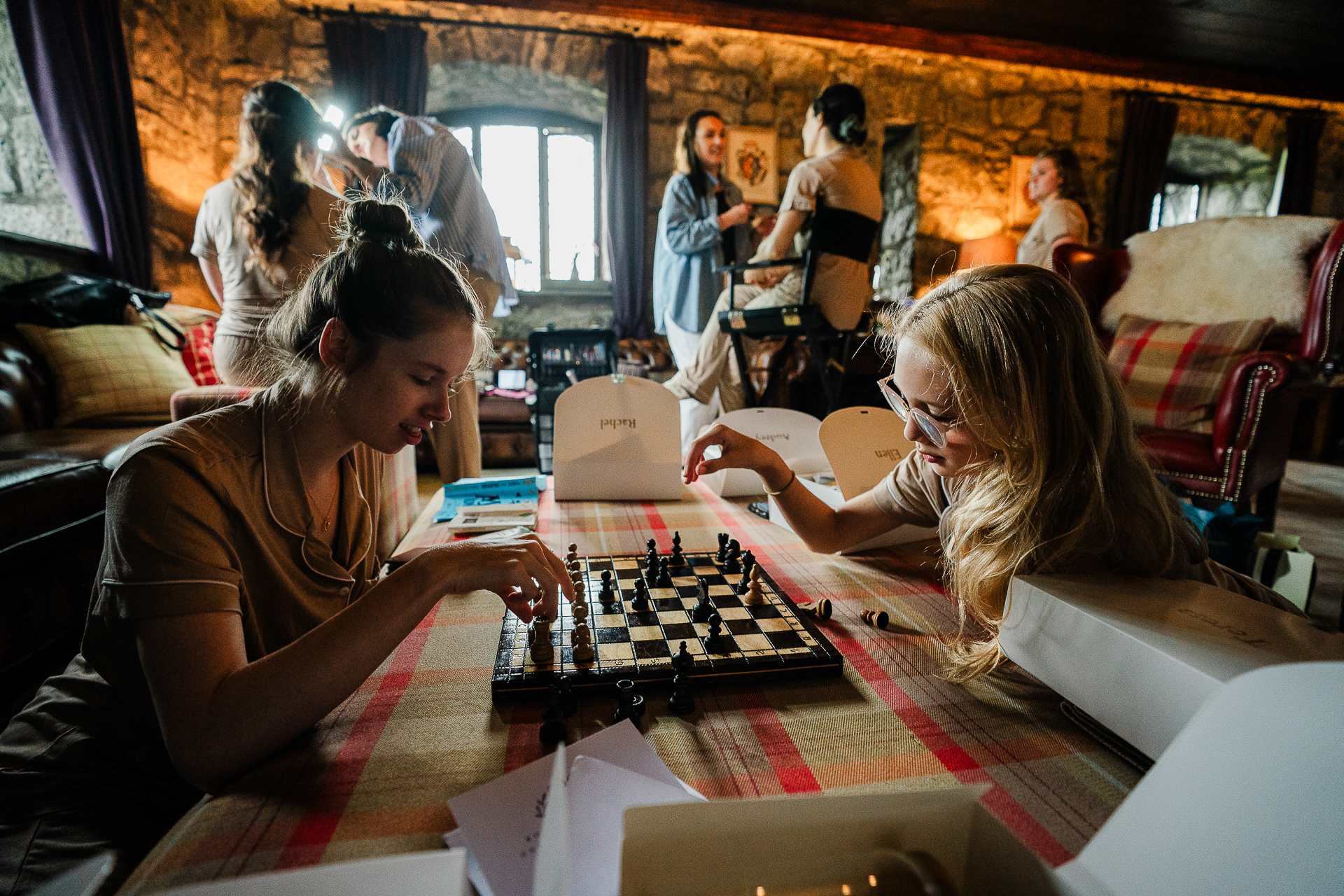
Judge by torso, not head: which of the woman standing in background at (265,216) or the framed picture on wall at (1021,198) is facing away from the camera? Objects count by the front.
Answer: the woman standing in background

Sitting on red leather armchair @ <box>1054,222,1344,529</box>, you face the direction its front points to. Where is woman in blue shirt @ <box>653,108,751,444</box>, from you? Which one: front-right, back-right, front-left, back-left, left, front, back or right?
front-right

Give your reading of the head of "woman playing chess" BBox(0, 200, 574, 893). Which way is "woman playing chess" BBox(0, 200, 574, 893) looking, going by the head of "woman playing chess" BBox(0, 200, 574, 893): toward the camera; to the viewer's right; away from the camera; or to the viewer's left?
to the viewer's right

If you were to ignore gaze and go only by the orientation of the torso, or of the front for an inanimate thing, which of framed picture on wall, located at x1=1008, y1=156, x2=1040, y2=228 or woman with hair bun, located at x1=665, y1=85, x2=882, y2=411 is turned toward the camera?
the framed picture on wall

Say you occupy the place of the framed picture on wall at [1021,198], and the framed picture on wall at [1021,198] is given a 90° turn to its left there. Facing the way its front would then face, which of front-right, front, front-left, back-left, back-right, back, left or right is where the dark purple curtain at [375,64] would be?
back-right

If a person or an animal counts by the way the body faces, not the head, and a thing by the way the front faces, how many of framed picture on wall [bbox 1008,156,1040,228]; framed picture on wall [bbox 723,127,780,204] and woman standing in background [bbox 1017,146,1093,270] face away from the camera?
0

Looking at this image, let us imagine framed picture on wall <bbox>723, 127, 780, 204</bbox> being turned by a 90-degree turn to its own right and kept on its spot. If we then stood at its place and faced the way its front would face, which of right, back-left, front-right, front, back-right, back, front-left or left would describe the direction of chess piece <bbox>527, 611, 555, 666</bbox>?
left

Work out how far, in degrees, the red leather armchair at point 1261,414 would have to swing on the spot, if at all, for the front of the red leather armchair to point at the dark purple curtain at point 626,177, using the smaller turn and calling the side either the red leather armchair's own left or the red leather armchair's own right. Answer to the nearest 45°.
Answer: approximately 45° to the red leather armchair's own right

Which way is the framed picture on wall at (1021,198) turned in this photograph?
toward the camera

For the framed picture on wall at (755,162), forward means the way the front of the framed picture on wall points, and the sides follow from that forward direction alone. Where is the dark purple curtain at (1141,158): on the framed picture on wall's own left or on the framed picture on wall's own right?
on the framed picture on wall's own left

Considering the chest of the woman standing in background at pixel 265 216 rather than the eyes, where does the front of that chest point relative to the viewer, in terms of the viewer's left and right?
facing away from the viewer

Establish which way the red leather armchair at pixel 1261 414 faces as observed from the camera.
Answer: facing the viewer and to the left of the viewer

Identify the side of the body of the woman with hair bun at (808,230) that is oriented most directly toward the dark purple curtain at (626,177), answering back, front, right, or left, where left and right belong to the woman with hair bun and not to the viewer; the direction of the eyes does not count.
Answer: front
